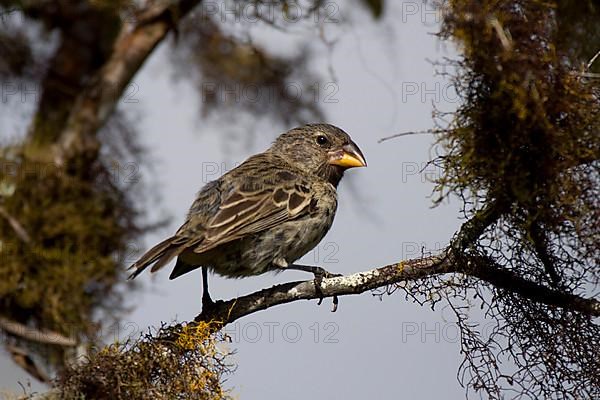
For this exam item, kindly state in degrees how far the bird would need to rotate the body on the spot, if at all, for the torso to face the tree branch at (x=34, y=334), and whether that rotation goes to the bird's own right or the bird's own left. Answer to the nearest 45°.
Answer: approximately 135° to the bird's own left

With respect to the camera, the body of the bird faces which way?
to the viewer's right
